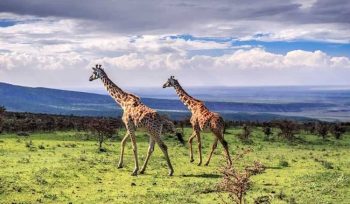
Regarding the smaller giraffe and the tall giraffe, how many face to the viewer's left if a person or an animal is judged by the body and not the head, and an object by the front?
2

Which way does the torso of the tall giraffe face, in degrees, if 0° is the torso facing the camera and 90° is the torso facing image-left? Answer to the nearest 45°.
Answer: approximately 90°

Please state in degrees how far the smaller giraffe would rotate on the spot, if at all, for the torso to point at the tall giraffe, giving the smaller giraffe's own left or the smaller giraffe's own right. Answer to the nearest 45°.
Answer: approximately 45° to the smaller giraffe's own left

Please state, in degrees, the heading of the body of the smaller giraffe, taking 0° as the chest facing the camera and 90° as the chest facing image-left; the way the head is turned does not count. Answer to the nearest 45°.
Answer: approximately 90°

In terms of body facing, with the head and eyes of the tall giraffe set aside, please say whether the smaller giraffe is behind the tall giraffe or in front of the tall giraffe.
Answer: behind
